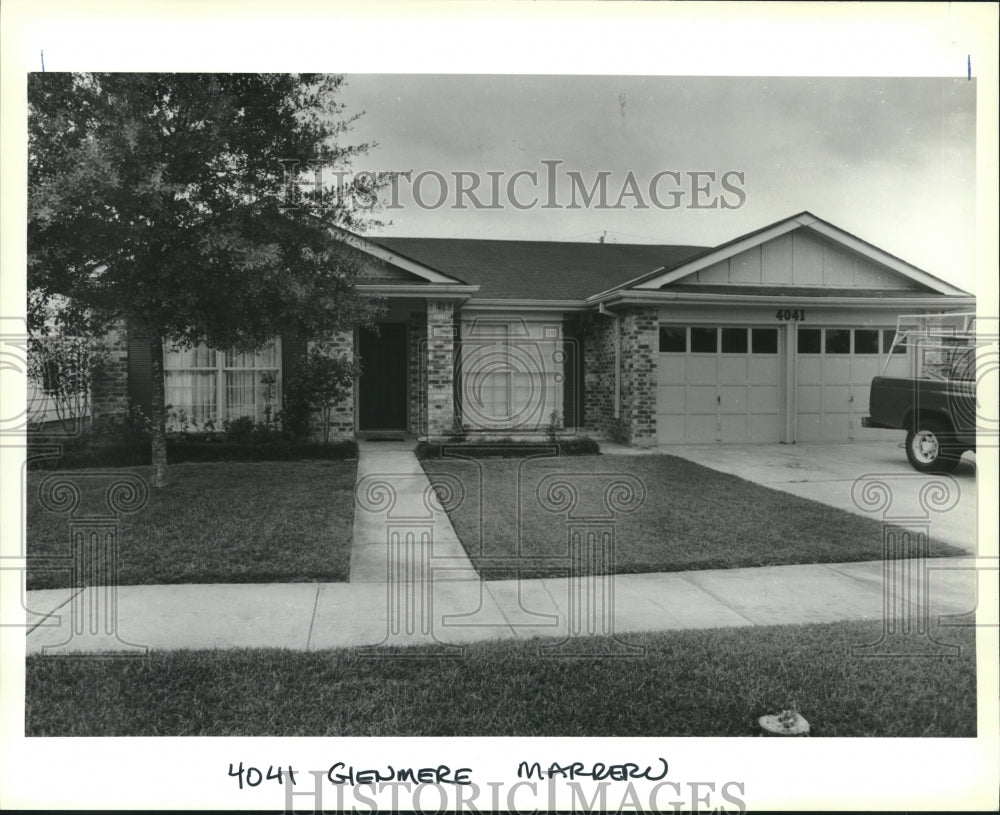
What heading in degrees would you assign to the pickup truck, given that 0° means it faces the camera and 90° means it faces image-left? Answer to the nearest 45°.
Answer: approximately 315°

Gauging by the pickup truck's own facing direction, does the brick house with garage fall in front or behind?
behind

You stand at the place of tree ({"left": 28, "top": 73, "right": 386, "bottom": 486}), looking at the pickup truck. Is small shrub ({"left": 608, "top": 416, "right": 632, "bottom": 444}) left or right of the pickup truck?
left

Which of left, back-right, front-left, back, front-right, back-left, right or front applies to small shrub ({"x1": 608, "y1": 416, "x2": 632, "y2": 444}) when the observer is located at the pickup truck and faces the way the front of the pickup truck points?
back

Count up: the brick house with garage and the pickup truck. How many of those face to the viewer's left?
0

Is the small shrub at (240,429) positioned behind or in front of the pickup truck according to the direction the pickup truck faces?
behind

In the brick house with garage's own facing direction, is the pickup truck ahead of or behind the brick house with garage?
ahead

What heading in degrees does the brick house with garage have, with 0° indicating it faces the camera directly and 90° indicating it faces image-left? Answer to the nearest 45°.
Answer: approximately 0°
